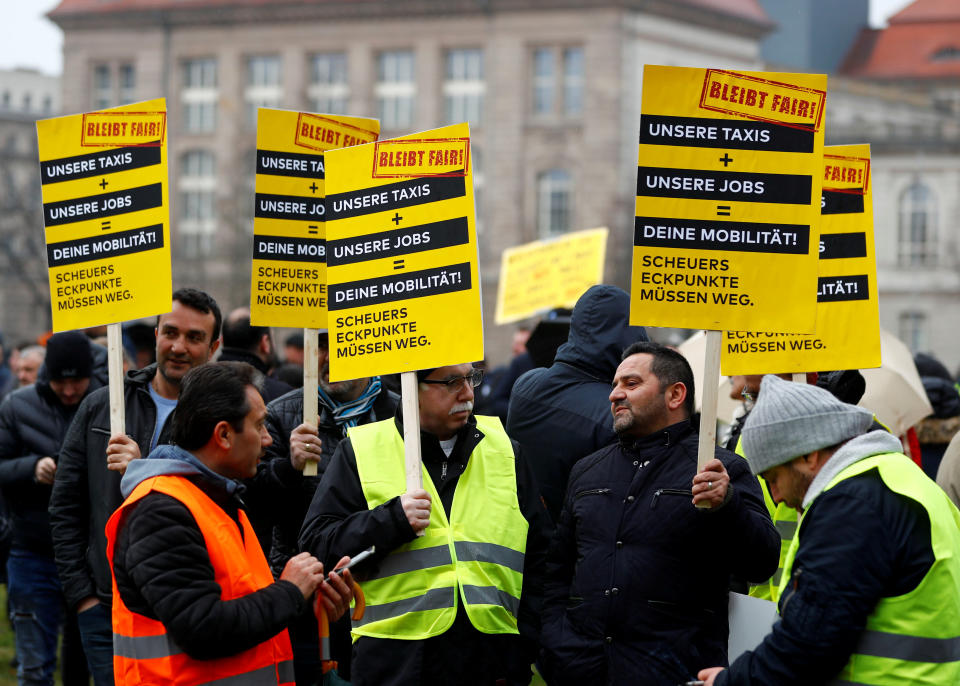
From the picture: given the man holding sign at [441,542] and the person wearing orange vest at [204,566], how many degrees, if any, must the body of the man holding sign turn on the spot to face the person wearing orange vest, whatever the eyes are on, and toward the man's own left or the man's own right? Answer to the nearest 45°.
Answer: approximately 45° to the man's own right

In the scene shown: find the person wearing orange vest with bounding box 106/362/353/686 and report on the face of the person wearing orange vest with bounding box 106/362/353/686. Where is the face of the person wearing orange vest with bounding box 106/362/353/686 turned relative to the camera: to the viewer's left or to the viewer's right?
to the viewer's right

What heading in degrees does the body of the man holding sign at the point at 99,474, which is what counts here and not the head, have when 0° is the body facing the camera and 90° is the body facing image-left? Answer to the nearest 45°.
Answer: approximately 315°

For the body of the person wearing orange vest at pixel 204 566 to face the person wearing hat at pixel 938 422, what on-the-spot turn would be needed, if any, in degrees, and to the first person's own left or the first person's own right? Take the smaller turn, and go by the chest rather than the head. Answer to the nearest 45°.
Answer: approximately 45° to the first person's own left

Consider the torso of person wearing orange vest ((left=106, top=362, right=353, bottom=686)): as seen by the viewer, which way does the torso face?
to the viewer's right

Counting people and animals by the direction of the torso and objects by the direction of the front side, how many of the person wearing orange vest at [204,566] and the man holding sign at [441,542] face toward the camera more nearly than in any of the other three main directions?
1

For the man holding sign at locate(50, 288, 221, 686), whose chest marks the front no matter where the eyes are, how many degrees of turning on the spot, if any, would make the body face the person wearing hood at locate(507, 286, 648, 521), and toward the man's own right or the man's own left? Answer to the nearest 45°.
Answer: approximately 45° to the man's own left

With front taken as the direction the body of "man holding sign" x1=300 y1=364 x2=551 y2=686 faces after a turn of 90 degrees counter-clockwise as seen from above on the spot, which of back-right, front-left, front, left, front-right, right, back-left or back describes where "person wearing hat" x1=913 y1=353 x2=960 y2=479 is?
front-left

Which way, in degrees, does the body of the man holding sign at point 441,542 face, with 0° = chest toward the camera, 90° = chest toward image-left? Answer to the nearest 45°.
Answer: approximately 0°

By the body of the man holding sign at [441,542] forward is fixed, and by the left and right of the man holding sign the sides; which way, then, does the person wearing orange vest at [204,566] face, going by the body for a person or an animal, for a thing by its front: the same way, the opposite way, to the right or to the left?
to the left

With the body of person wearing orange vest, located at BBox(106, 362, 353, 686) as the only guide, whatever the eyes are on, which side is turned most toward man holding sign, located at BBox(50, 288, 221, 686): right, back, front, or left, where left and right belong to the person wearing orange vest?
left
